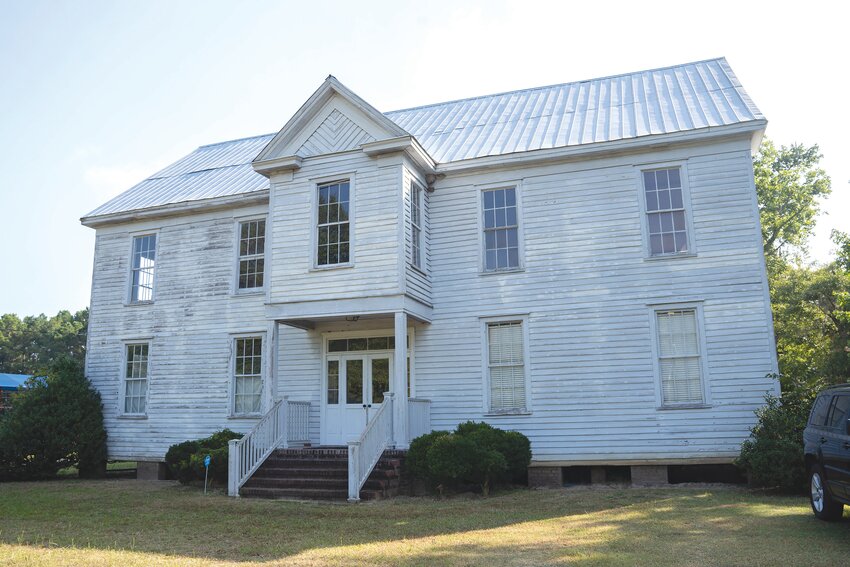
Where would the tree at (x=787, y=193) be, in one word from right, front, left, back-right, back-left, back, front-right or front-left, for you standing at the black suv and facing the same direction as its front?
back-left
